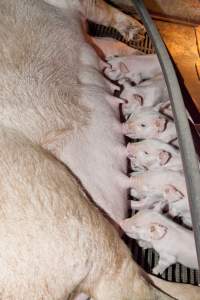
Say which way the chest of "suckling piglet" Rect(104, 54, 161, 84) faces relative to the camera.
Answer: to the viewer's left

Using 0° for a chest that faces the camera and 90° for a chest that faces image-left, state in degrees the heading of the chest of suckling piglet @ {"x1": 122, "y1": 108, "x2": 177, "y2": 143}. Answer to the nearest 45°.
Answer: approximately 90°

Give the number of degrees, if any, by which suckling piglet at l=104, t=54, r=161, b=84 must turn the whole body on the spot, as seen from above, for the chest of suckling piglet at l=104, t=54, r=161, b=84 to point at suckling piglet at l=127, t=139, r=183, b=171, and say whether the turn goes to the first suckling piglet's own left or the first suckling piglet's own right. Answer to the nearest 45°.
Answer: approximately 90° to the first suckling piglet's own left

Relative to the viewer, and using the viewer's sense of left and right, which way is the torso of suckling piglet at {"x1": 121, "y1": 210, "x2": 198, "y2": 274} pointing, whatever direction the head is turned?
facing to the left of the viewer

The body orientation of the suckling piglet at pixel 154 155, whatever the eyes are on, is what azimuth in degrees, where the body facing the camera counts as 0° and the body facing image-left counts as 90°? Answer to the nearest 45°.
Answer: approximately 90°

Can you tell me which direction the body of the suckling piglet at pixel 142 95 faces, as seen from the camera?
to the viewer's left
